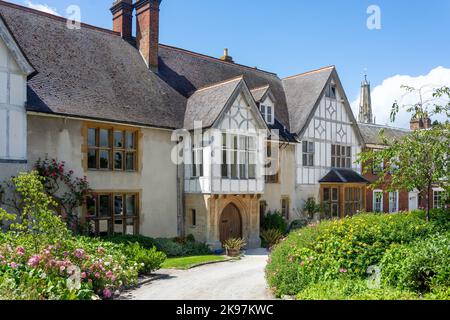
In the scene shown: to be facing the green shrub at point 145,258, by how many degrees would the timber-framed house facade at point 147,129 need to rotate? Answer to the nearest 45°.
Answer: approximately 45° to its right

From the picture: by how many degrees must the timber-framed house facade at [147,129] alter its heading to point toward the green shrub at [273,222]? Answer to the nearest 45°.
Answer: approximately 90° to its left

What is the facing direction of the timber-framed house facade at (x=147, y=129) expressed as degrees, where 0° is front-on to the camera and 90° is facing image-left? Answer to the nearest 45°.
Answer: approximately 315°
